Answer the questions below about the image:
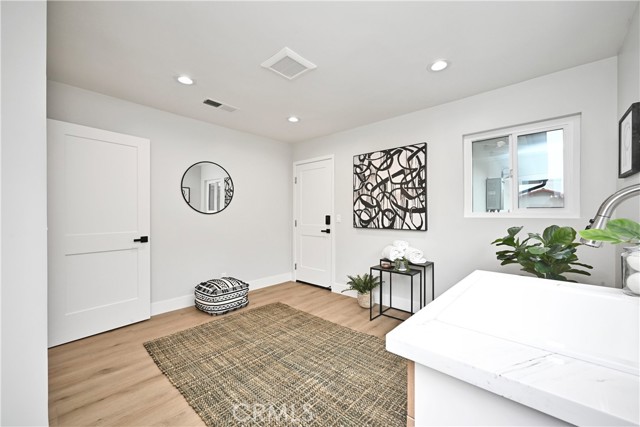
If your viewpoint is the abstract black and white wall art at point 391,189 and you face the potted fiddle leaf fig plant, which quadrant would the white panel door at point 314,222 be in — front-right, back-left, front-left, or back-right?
back-right

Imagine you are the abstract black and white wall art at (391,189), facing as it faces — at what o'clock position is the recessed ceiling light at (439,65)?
The recessed ceiling light is roughly at 10 o'clock from the abstract black and white wall art.

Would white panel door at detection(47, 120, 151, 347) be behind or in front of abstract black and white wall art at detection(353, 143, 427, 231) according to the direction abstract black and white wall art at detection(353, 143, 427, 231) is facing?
in front

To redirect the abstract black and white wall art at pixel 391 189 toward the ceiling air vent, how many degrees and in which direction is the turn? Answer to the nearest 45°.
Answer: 0° — it already faces it

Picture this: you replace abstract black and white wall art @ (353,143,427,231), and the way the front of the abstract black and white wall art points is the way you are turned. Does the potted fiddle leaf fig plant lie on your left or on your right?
on your left

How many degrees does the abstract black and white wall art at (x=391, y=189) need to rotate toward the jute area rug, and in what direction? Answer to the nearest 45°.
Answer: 0° — it already faces it

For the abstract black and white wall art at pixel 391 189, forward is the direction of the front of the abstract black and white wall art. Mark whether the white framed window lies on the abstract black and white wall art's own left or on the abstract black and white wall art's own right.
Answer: on the abstract black and white wall art's own left

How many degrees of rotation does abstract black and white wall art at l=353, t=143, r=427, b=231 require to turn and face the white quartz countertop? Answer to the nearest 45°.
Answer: approximately 45° to its left

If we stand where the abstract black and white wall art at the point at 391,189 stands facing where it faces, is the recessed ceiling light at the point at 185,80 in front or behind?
in front

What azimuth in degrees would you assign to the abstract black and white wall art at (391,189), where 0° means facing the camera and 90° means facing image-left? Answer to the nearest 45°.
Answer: approximately 45°
